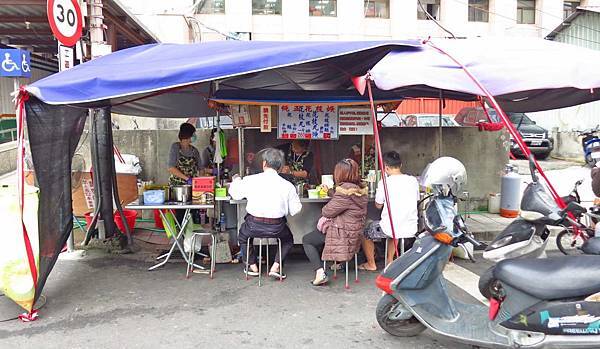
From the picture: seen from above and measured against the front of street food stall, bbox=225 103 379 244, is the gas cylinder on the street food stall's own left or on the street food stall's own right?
on the street food stall's own left

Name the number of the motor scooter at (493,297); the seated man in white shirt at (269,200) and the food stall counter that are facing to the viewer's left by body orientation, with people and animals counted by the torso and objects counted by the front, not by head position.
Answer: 1

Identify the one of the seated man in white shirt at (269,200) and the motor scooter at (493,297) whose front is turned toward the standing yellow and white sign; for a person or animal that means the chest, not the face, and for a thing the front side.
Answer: the motor scooter

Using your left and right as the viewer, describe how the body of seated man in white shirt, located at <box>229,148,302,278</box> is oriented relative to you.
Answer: facing away from the viewer

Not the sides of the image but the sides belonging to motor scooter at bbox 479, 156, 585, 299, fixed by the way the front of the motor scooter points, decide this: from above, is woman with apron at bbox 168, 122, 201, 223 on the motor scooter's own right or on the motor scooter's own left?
on the motor scooter's own right

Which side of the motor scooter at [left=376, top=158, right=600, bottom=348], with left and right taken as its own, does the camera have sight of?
left

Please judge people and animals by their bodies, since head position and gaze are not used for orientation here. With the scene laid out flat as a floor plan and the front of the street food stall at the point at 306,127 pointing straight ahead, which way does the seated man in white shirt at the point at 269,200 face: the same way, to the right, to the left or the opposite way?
the opposite way

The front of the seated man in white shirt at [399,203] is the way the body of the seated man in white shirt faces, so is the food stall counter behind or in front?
in front

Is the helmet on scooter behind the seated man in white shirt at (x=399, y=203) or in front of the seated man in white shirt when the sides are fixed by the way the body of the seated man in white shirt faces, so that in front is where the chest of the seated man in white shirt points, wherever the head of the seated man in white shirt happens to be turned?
behind

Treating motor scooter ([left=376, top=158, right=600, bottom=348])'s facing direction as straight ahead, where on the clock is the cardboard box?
The cardboard box is roughly at 1 o'clock from the motor scooter.

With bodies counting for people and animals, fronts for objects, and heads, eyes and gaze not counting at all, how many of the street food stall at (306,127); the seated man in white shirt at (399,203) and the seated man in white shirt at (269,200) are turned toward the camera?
1
